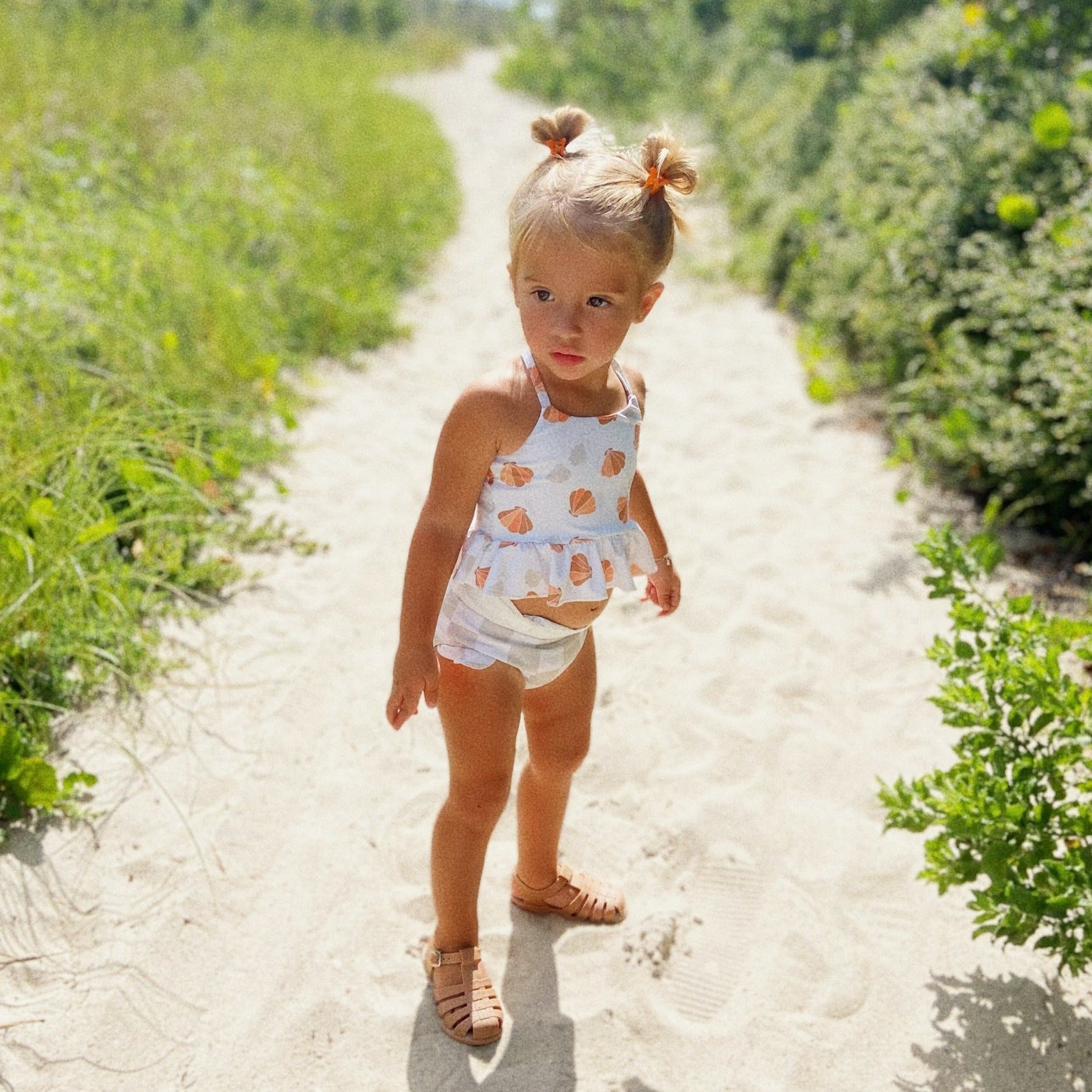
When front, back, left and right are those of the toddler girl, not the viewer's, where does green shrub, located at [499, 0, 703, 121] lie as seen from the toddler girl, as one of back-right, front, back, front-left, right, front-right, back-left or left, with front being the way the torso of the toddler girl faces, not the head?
back-left

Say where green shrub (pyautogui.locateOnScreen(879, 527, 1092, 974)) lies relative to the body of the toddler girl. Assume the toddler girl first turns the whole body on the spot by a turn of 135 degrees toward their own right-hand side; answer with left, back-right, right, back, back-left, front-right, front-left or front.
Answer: back

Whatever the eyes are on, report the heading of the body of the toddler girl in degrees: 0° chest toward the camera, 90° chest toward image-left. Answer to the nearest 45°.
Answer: approximately 315°

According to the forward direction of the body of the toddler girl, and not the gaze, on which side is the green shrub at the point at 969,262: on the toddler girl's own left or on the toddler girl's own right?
on the toddler girl's own left
